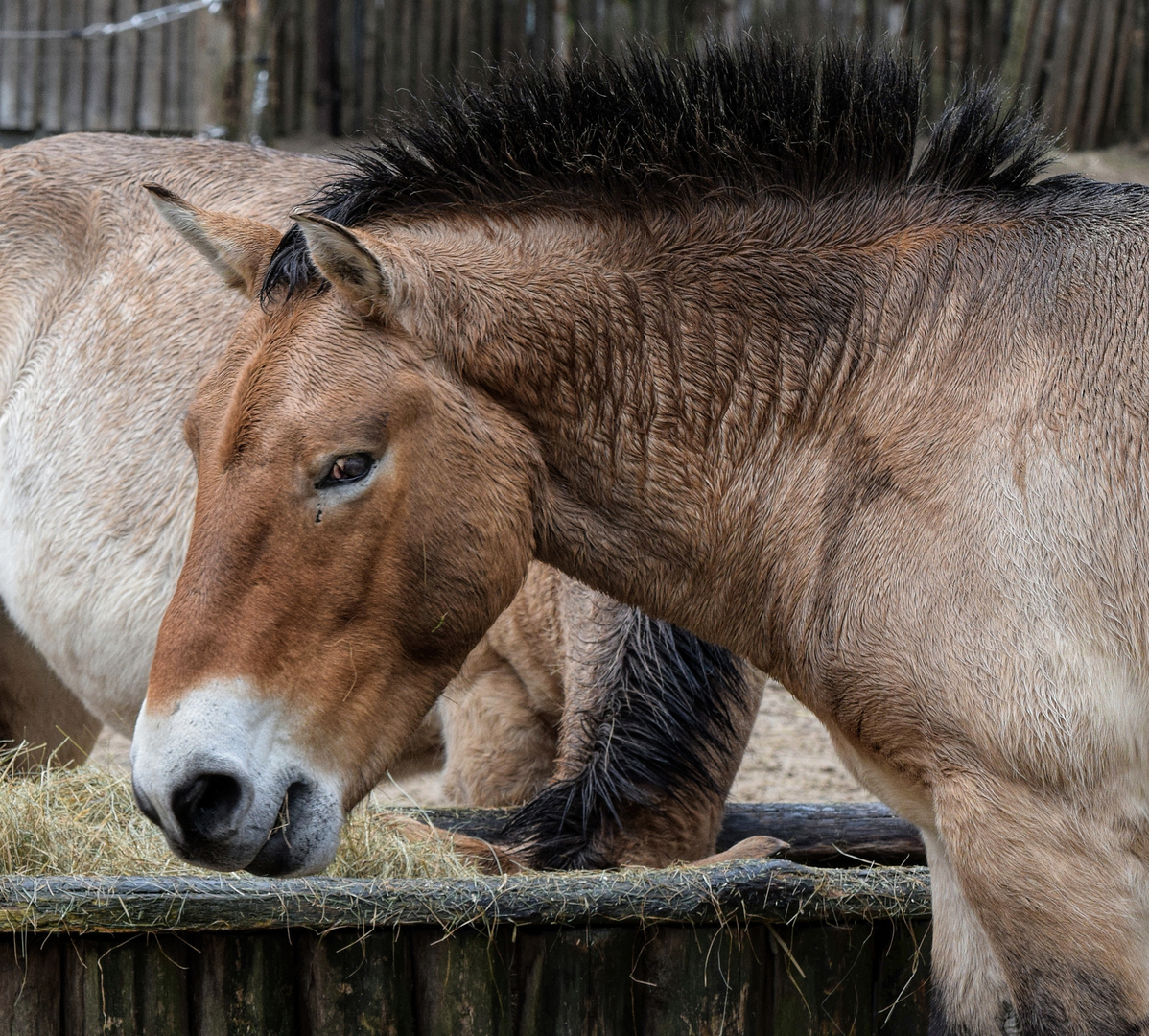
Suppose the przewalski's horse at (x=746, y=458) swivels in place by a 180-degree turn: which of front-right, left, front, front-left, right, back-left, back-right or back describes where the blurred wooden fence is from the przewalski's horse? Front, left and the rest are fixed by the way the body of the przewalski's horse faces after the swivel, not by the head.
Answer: left

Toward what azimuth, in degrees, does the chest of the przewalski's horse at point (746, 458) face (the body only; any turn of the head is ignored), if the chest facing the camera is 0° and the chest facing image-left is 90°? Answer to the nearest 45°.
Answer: approximately 90°
